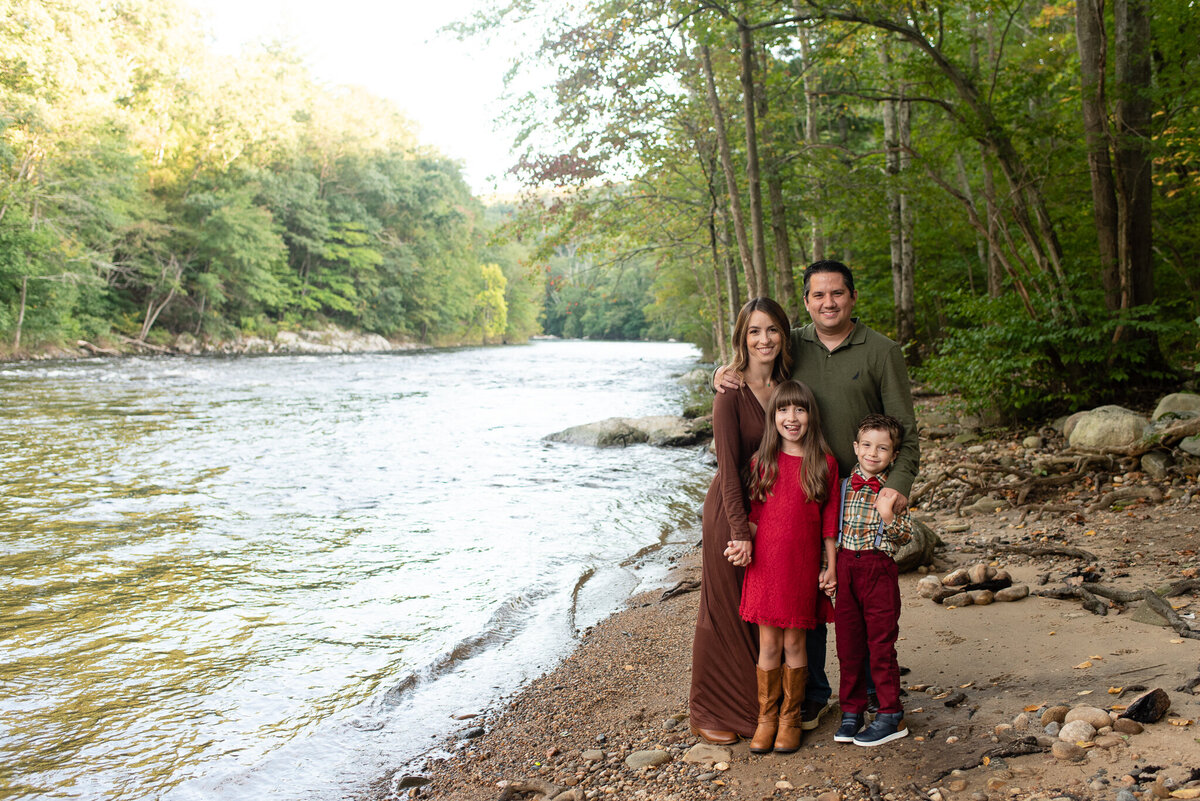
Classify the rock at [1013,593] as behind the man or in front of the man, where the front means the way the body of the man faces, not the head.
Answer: behind

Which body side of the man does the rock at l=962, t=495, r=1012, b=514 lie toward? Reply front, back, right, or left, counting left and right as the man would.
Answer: back

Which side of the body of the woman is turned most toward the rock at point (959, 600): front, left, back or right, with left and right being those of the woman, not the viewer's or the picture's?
left

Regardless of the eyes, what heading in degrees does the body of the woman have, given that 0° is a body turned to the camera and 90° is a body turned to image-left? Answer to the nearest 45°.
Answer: approximately 315°

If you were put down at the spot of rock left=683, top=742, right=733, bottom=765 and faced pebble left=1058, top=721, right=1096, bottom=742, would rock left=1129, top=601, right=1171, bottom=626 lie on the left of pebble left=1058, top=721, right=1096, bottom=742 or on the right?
left

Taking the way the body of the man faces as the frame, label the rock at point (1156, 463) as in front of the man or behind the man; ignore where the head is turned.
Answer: behind

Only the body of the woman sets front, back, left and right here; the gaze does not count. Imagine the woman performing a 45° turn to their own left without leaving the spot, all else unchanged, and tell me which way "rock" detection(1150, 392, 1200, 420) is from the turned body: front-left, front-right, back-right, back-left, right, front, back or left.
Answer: front-left
